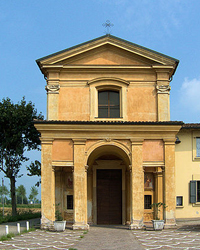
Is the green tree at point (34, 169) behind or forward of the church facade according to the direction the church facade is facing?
behind

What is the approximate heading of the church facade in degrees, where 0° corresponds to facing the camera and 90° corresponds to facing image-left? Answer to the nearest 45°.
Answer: approximately 0°
